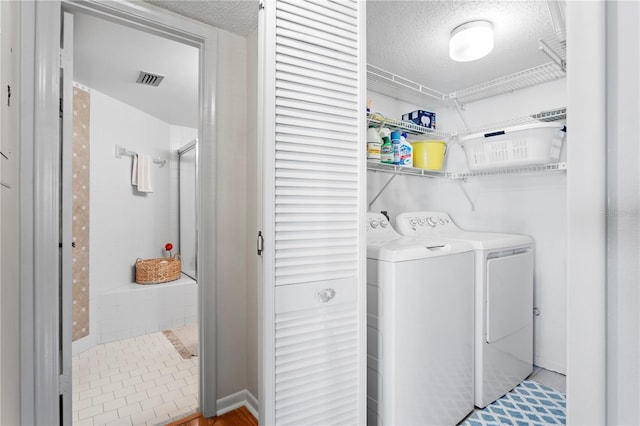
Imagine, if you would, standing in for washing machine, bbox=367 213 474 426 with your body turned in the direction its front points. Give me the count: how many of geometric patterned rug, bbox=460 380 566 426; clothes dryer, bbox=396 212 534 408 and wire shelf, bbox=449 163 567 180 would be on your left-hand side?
3

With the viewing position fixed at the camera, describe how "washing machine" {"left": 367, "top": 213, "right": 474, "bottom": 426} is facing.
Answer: facing the viewer and to the right of the viewer

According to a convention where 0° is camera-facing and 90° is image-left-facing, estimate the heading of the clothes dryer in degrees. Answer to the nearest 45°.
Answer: approximately 315°

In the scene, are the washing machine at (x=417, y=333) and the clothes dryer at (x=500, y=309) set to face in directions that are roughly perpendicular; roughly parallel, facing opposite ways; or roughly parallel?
roughly parallel

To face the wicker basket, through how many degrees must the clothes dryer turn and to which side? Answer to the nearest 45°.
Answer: approximately 135° to its right

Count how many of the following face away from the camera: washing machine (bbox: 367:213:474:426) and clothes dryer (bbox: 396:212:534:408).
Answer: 0

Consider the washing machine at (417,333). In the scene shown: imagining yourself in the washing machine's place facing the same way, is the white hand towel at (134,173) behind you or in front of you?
behind

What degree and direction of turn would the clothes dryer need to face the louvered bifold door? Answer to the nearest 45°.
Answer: approximately 90° to its right

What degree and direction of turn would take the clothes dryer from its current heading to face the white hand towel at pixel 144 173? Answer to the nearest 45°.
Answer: approximately 135° to its right

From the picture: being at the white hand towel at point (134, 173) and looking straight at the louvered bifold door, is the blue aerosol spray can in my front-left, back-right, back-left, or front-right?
front-left
